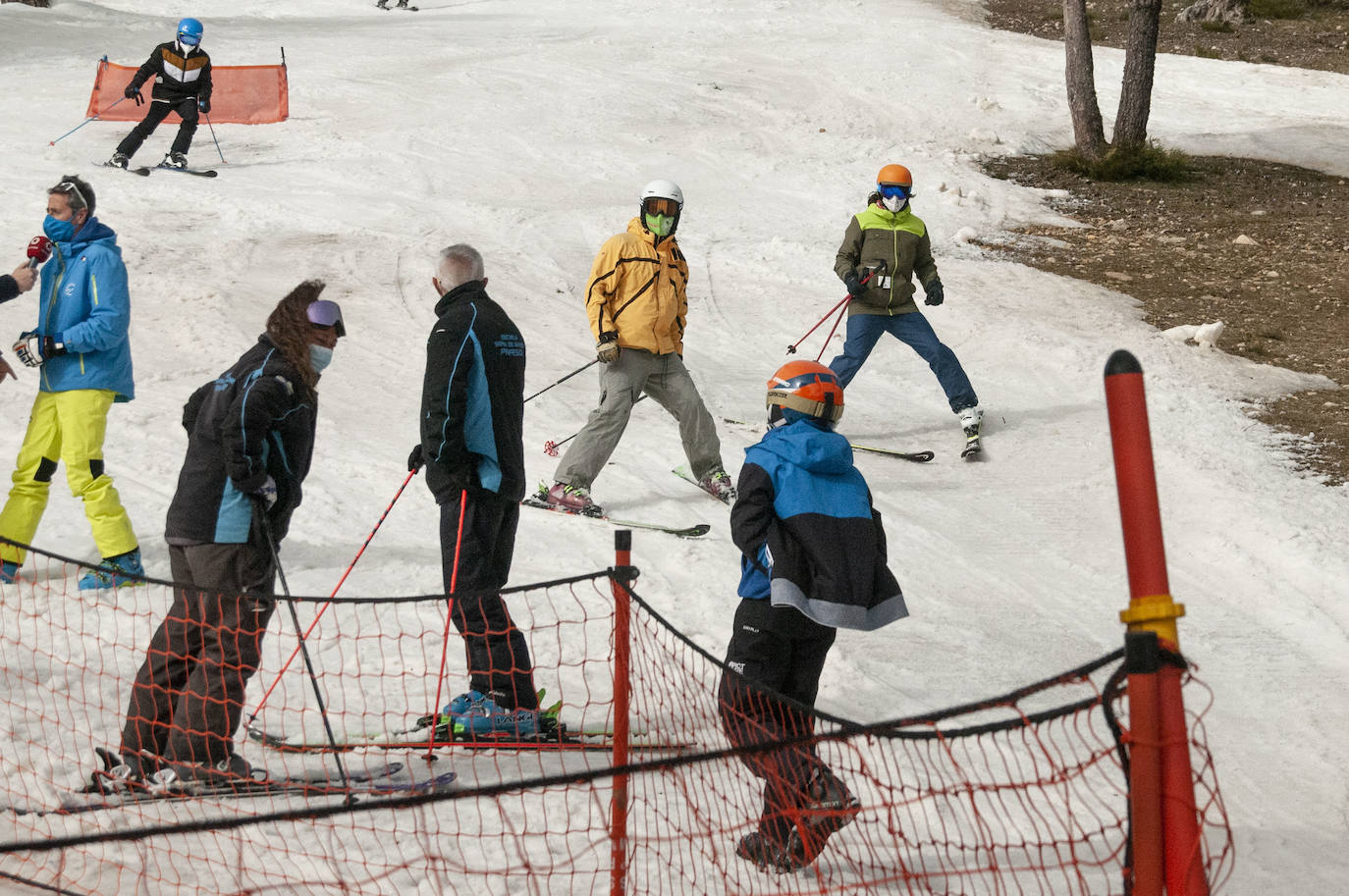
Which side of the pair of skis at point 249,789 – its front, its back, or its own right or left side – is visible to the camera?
right

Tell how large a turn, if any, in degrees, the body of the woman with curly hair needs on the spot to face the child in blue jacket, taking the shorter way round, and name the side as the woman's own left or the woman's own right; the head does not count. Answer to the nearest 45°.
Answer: approximately 45° to the woman's own right

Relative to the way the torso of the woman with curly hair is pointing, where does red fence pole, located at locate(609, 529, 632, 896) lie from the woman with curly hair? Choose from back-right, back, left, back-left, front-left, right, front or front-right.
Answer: front-right

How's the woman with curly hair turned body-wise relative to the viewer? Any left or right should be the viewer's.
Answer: facing to the right of the viewer

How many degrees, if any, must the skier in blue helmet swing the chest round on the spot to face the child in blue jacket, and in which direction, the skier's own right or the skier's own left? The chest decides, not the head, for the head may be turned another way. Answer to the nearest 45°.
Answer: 0° — they already face them

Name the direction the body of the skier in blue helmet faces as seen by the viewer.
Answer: toward the camera

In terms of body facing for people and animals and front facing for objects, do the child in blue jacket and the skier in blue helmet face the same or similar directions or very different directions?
very different directions

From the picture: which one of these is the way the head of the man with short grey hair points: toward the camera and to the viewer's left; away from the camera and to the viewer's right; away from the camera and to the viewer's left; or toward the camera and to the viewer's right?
away from the camera and to the viewer's left

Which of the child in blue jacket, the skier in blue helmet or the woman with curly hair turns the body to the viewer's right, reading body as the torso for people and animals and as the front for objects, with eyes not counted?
the woman with curly hair

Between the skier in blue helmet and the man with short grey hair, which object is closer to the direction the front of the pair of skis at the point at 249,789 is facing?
the man with short grey hair

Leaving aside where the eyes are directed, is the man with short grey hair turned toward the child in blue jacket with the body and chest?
no
